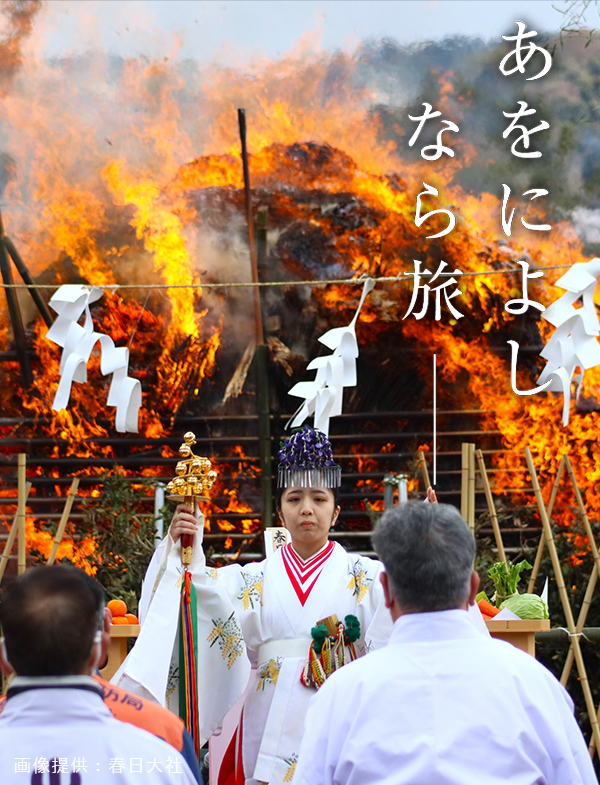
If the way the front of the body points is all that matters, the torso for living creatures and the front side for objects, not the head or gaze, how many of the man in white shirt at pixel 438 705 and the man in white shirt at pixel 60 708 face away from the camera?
2

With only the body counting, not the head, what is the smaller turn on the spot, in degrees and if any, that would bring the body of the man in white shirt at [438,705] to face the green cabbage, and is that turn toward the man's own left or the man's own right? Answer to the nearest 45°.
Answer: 0° — they already face it

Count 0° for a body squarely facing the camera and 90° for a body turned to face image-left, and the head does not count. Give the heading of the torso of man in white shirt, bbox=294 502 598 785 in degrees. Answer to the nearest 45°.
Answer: approximately 180°

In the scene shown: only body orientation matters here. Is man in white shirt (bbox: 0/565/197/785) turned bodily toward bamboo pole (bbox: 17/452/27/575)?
yes

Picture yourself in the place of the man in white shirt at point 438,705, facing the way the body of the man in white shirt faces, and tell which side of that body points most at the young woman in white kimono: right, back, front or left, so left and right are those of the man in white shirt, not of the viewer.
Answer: front

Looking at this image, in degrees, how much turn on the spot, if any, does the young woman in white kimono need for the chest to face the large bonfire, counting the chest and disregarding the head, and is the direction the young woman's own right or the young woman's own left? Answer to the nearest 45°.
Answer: approximately 180°

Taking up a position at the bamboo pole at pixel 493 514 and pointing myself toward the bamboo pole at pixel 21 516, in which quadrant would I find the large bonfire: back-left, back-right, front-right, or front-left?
front-right

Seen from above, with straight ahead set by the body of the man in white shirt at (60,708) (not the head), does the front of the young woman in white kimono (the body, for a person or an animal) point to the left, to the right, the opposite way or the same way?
the opposite way

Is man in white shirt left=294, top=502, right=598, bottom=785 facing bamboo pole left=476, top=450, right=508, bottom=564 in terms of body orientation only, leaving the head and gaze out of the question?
yes

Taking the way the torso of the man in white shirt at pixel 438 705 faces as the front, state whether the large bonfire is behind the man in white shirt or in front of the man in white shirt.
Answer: in front

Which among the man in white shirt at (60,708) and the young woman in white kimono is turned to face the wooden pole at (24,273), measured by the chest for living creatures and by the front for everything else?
the man in white shirt

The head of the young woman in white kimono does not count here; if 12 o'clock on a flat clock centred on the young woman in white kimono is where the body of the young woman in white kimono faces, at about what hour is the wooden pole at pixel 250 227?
The wooden pole is roughly at 6 o'clock from the young woman in white kimono.

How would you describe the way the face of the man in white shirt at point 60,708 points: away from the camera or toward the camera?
away from the camera

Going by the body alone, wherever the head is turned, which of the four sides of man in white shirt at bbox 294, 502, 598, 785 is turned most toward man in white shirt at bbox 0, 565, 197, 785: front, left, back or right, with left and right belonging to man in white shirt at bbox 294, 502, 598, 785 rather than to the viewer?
left

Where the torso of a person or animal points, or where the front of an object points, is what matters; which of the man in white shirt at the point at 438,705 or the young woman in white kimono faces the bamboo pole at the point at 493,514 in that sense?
the man in white shirt

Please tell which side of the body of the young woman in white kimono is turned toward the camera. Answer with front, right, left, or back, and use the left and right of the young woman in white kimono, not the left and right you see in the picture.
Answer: front

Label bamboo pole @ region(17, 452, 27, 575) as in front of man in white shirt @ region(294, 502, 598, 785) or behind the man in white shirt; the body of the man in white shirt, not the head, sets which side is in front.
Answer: in front

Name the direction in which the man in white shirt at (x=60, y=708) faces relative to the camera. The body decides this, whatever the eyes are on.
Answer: away from the camera

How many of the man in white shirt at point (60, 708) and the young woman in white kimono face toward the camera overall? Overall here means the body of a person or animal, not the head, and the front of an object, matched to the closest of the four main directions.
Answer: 1
